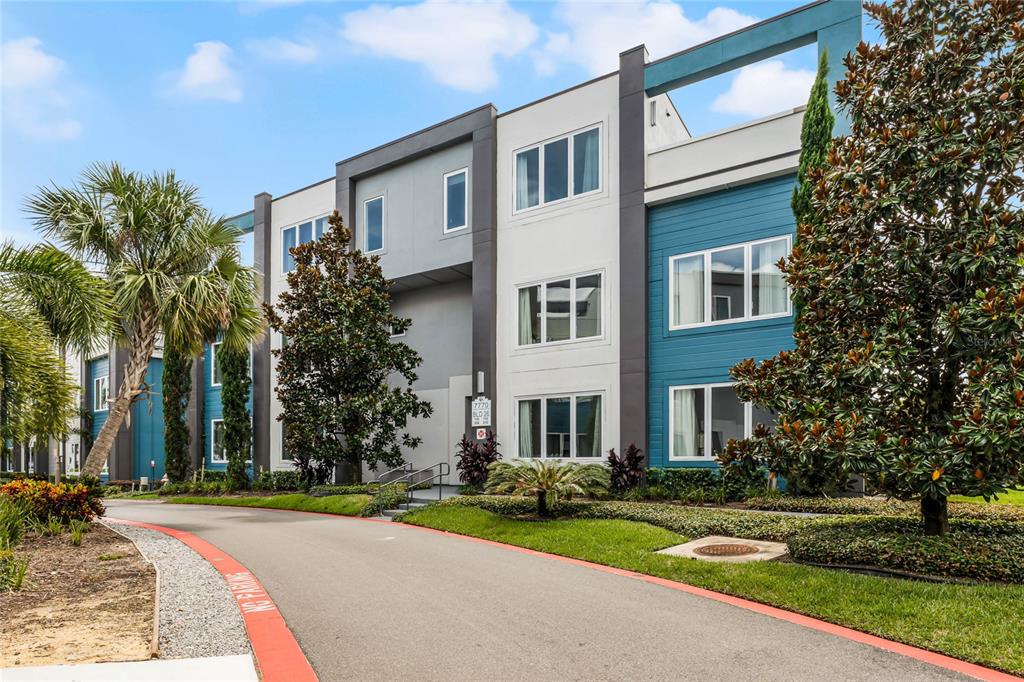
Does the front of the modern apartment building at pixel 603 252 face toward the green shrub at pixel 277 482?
no

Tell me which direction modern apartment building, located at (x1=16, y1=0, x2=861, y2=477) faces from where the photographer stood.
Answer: facing the viewer and to the left of the viewer

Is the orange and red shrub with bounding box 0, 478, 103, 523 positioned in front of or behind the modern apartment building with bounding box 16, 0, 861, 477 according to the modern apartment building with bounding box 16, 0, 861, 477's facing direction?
in front

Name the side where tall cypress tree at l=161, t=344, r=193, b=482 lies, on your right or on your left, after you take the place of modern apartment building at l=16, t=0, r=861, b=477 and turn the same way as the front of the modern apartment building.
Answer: on your right
